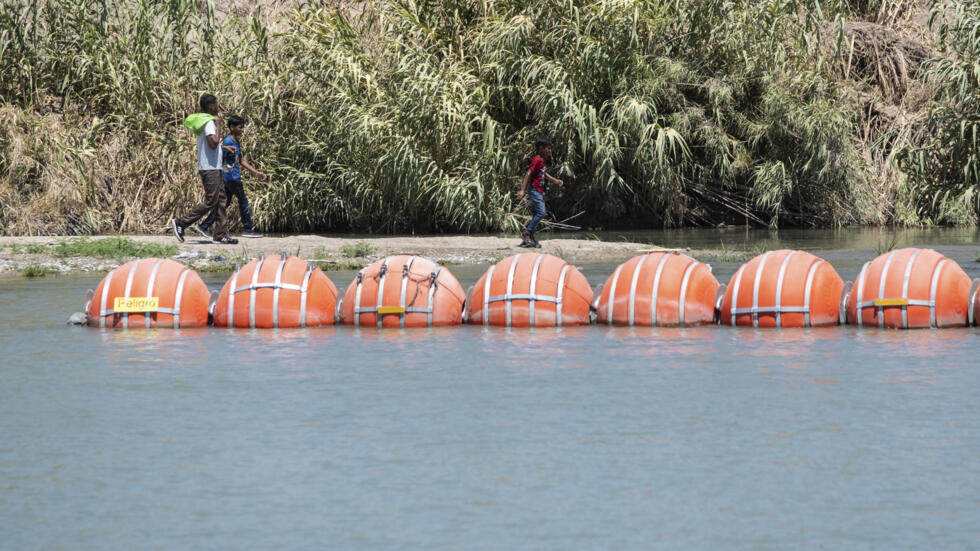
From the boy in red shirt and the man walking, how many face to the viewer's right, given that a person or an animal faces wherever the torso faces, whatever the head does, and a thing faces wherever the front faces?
2

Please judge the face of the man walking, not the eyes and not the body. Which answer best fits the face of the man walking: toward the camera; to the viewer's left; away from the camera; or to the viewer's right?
to the viewer's right

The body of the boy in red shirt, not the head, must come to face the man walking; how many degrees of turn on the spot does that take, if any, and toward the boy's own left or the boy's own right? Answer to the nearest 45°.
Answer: approximately 180°

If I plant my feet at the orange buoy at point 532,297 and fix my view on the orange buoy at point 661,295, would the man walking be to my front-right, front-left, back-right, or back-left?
back-left

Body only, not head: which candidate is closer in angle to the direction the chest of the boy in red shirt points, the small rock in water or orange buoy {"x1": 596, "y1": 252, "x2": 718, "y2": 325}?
the orange buoy

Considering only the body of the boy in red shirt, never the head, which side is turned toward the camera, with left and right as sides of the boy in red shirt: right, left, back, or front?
right

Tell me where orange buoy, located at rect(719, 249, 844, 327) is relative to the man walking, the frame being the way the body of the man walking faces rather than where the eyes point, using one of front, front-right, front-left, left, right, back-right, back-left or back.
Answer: front-right

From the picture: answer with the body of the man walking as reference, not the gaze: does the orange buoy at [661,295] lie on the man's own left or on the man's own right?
on the man's own right

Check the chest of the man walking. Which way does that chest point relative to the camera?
to the viewer's right

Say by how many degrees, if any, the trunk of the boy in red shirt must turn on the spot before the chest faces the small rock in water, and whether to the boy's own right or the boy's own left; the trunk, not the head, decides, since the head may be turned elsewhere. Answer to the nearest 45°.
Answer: approximately 135° to the boy's own right

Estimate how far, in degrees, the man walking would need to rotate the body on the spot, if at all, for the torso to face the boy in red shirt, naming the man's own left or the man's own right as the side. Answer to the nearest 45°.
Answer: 0° — they already face them

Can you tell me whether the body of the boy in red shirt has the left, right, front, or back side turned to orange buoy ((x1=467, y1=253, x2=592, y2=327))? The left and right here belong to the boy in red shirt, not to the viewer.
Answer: right
